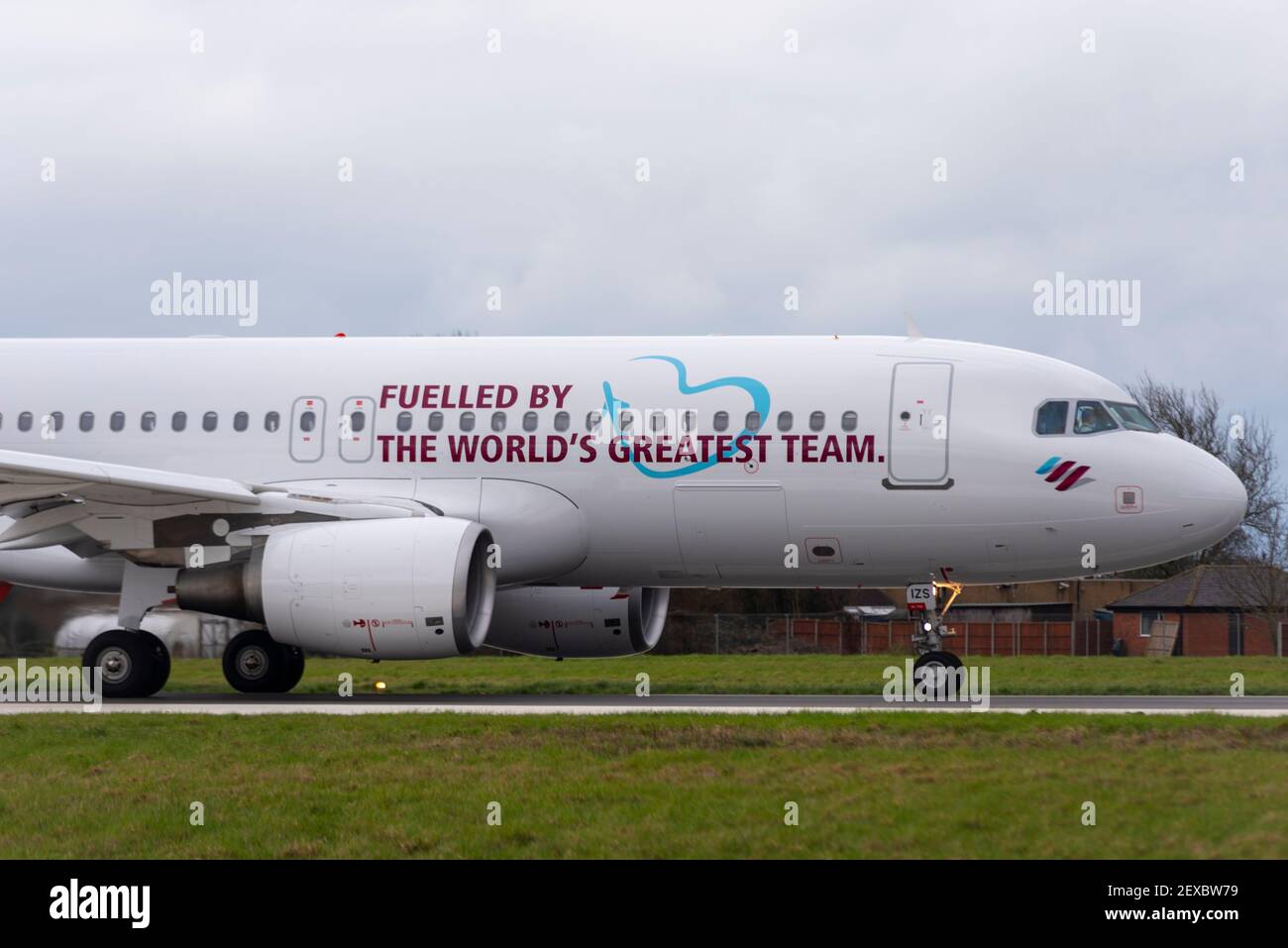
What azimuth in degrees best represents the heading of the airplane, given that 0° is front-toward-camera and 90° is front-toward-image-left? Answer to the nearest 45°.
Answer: approximately 270°

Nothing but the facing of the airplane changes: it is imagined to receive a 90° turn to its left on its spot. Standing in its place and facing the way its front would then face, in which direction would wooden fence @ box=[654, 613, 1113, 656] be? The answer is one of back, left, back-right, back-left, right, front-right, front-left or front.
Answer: front
